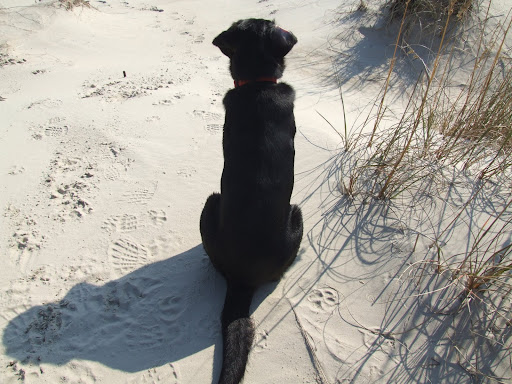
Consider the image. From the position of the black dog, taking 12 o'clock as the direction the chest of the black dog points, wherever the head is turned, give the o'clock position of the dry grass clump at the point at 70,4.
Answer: The dry grass clump is roughly at 11 o'clock from the black dog.

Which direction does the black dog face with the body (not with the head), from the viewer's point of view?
away from the camera

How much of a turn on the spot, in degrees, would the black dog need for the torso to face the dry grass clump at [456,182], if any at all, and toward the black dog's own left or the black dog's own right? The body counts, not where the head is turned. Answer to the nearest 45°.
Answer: approximately 45° to the black dog's own right
